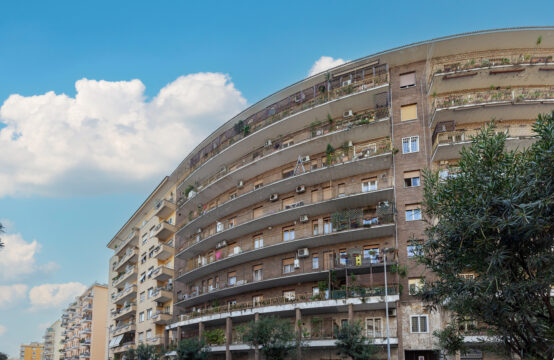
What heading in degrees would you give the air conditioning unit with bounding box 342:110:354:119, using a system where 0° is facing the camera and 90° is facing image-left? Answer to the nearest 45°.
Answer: approximately 45°

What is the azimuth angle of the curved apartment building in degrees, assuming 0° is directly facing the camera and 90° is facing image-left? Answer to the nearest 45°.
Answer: approximately 45°
